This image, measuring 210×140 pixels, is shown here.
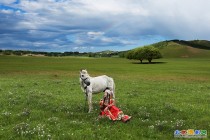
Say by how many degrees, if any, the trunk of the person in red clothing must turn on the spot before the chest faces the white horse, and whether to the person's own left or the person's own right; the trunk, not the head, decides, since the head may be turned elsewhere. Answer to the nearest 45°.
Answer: approximately 180°

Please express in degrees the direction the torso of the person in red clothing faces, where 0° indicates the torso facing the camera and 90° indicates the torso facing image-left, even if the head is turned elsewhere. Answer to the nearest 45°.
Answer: approximately 315°
